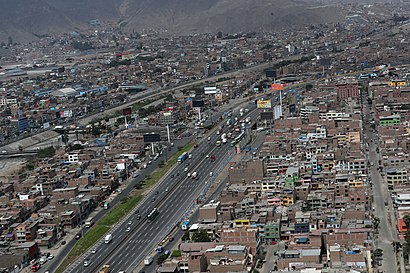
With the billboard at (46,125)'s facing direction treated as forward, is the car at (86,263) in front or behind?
in front

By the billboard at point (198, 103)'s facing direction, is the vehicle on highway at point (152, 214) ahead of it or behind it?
ahead

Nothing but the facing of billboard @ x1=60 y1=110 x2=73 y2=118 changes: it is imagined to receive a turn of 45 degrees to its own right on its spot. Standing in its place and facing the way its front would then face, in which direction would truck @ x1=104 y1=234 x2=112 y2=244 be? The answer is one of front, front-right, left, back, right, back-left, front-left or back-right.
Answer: front-left

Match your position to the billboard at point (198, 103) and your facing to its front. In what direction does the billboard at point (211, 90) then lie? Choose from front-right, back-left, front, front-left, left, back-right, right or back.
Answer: back

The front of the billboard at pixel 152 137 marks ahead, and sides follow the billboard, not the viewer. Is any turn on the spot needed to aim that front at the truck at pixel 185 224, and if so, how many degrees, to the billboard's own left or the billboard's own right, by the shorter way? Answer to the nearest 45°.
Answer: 0° — it already faces it

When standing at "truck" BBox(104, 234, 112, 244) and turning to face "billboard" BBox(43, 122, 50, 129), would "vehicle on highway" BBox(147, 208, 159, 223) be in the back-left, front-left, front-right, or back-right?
front-right

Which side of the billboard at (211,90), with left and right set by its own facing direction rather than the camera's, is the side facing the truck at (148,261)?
front

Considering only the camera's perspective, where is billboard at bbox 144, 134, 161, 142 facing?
facing the viewer

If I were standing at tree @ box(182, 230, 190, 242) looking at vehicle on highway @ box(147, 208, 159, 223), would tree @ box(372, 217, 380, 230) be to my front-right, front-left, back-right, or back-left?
back-right

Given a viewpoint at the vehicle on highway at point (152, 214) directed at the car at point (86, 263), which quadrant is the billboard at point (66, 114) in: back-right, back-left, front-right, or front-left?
back-right

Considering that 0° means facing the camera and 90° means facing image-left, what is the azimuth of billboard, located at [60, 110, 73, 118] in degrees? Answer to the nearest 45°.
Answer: approximately 0°

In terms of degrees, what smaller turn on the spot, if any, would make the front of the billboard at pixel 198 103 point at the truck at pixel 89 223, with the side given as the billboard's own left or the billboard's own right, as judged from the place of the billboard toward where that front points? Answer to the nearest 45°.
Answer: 0° — it already faces it

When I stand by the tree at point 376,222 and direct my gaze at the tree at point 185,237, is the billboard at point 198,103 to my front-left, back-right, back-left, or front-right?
front-right
